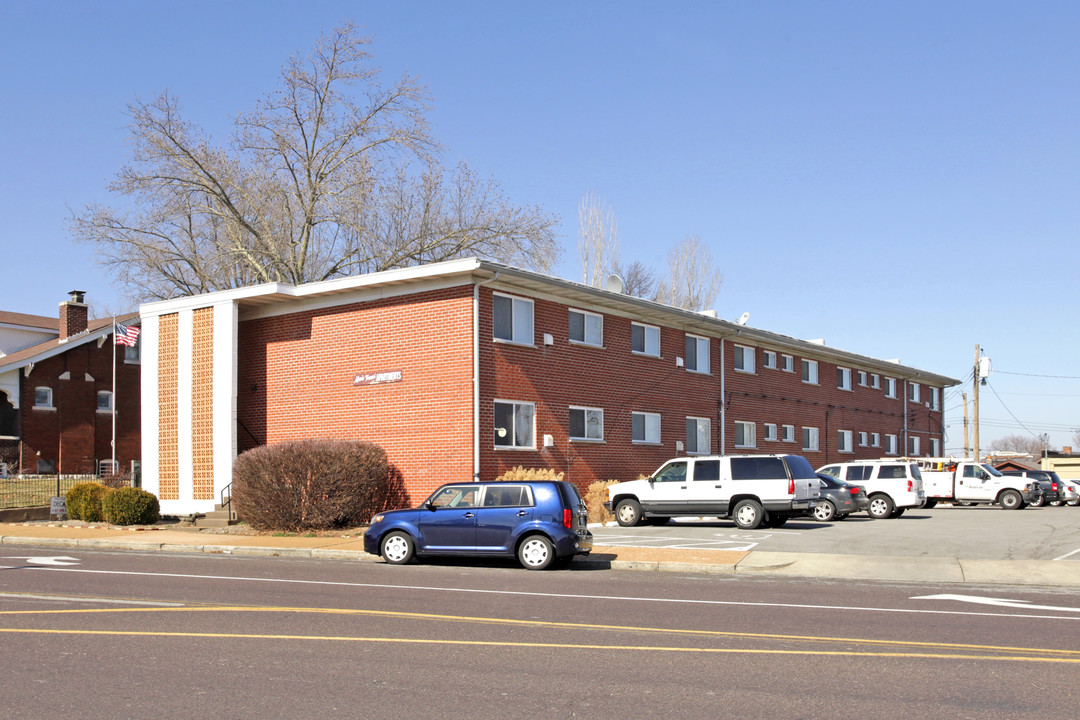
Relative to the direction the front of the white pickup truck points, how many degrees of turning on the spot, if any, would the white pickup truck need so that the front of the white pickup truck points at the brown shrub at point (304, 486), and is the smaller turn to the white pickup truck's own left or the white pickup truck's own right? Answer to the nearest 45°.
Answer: approximately 135° to the white pickup truck's own right

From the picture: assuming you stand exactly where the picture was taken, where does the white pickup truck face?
facing to the right of the viewer

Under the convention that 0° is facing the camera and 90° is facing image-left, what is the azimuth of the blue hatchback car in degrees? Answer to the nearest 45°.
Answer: approximately 90°

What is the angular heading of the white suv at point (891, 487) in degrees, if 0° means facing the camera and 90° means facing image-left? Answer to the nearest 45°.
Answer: approximately 135°

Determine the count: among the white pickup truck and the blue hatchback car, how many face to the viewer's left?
1

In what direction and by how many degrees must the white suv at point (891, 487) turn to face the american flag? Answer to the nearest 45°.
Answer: approximately 45° to its left

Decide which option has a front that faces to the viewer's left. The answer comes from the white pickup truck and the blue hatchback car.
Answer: the blue hatchback car

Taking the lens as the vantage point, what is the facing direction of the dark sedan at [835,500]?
facing away from the viewer and to the left of the viewer
